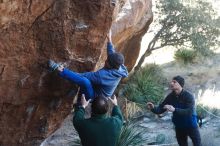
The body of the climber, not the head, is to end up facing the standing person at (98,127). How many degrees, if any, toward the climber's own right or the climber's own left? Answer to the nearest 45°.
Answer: approximately 135° to the climber's own left

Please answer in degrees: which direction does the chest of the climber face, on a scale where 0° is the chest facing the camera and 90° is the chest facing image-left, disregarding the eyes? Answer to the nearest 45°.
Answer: approximately 135°

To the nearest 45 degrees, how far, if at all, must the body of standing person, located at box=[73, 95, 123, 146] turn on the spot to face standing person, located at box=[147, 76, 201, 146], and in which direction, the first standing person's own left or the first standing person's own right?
approximately 45° to the first standing person's own right

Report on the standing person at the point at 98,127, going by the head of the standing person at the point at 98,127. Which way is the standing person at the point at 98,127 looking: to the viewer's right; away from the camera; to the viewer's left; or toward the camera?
away from the camera

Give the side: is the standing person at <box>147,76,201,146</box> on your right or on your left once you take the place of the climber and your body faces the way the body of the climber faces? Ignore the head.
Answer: on your right

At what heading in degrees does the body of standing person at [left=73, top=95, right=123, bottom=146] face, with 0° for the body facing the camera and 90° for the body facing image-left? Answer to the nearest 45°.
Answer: approximately 180°
